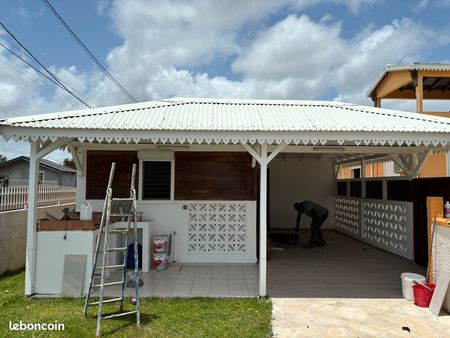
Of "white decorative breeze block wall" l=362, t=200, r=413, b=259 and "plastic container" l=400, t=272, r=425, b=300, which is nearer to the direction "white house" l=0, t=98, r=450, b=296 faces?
the plastic container

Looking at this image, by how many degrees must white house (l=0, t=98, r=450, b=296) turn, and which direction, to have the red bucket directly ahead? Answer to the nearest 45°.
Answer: approximately 45° to its left

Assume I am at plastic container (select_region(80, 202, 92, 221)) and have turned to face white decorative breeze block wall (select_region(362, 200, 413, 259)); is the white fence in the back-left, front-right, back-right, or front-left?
back-left

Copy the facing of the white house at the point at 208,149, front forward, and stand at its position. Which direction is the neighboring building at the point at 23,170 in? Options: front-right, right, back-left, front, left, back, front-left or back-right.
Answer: back-right

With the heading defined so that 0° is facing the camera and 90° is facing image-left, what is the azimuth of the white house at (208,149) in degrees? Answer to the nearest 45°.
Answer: approximately 0°

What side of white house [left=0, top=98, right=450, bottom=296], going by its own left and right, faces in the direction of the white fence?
right
